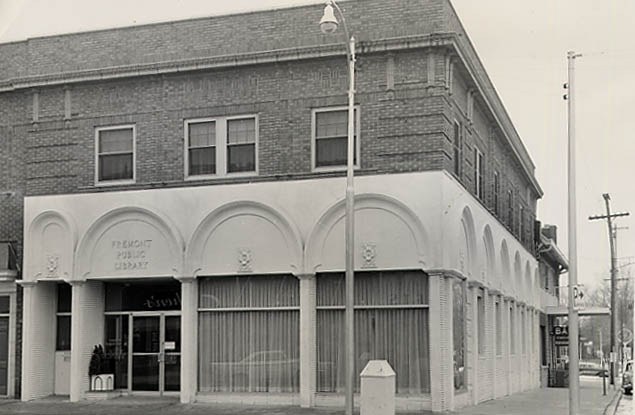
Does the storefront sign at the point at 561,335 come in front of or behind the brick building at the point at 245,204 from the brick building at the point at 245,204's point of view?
behind

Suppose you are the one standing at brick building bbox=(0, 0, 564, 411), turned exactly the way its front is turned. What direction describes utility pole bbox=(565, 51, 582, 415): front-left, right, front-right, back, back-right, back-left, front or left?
front-left

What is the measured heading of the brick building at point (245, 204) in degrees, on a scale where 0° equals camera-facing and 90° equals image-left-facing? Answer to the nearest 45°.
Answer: approximately 0°

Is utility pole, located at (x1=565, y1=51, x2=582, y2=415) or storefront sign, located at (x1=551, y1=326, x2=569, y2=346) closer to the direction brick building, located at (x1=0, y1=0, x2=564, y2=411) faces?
the utility pole

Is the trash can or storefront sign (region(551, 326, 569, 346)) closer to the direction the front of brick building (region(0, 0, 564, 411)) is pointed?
the trash can

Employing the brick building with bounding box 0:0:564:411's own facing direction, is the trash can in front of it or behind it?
in front
